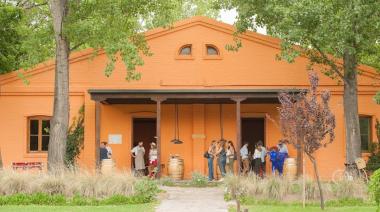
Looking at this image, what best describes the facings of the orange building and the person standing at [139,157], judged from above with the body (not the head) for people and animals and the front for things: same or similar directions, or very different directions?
same or similar directions

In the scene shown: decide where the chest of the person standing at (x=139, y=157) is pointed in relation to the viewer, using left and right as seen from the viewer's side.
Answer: facing the viewer

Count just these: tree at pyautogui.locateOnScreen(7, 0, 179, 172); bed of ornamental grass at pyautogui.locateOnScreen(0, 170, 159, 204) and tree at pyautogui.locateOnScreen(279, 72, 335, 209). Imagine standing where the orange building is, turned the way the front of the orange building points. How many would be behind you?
0

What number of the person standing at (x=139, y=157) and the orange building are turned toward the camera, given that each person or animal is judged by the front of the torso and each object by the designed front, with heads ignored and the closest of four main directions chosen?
2

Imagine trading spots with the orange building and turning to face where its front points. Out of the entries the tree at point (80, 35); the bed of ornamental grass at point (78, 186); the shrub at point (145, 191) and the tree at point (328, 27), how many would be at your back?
0

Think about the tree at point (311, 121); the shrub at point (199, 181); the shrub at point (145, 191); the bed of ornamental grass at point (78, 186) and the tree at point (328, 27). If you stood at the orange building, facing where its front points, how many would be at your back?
0

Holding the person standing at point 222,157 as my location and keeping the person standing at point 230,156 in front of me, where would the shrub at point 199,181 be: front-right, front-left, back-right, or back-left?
back-right

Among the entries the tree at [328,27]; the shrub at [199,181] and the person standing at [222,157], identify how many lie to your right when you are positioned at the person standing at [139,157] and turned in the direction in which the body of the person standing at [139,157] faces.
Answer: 0

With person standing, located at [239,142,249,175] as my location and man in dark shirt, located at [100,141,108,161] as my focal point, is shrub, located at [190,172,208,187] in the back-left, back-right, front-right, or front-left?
front-left

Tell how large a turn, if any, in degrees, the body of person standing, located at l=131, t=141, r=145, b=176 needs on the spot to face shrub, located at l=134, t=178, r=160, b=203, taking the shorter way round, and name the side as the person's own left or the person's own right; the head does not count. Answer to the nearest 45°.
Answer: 0° — they already face it

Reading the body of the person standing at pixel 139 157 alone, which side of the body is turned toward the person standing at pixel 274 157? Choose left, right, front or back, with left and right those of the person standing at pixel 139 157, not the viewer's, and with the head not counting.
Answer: left

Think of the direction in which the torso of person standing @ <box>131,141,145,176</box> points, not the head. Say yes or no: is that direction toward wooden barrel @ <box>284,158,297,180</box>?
no

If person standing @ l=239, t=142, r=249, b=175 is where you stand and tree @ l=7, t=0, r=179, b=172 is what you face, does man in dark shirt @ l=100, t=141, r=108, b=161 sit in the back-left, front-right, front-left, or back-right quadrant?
front-right

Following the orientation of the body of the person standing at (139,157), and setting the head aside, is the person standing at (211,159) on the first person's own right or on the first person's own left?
on the first person's own left

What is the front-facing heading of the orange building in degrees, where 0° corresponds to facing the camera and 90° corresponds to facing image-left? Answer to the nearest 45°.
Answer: approximately 0°

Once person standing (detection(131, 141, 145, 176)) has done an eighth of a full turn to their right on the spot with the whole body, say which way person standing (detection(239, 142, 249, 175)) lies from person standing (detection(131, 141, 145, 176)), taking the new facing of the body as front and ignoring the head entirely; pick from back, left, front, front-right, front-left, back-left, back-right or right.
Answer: back-left
